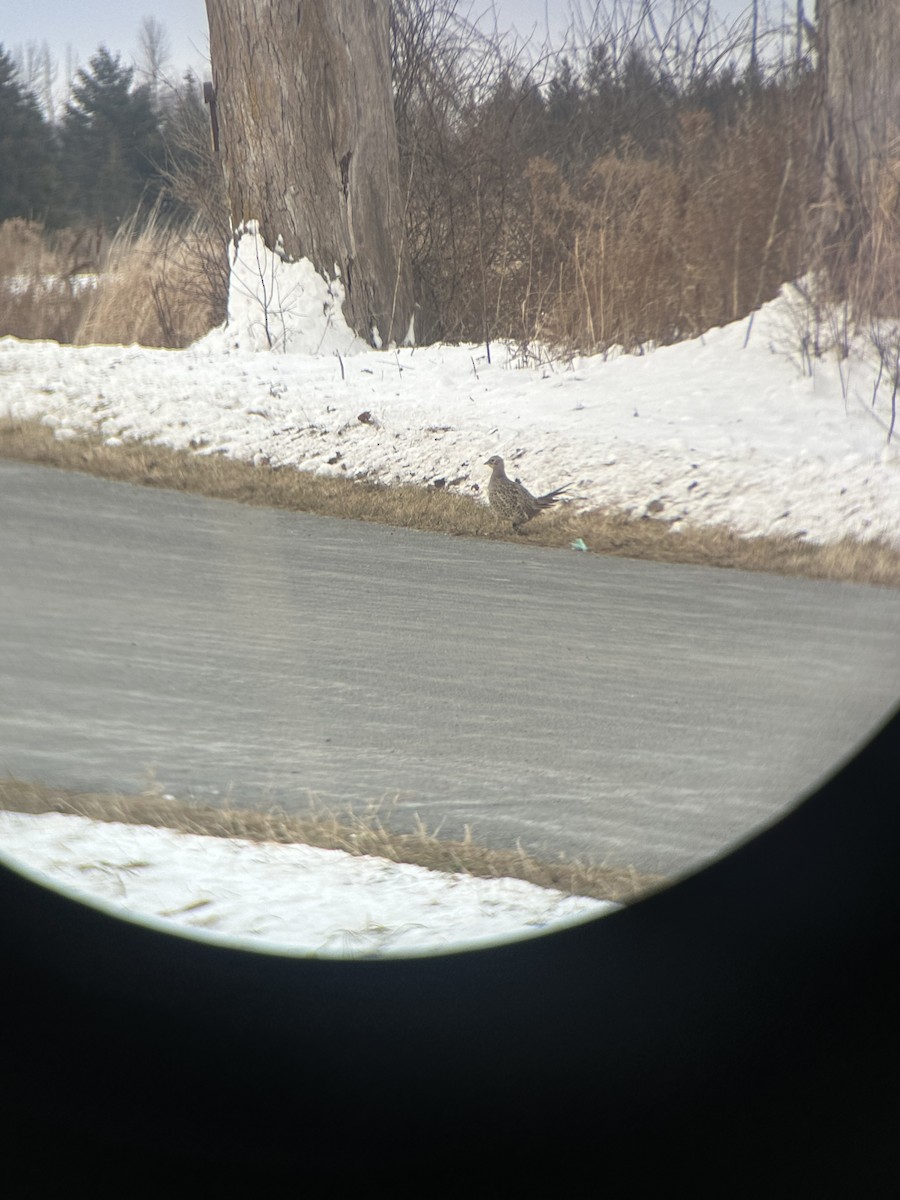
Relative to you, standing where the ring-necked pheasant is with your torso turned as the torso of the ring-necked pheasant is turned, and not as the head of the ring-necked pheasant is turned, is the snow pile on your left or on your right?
on your right

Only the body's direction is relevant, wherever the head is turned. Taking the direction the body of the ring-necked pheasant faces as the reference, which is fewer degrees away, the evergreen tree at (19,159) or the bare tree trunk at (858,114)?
the evergreen tree

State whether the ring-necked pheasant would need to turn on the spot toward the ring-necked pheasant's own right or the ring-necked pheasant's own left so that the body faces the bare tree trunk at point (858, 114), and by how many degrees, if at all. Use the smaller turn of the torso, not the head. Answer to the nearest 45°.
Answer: approximately 135° to the ring-necked pheasant's own right

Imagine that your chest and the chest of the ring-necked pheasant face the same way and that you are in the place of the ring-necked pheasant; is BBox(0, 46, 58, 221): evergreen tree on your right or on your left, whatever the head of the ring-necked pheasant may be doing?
on your right

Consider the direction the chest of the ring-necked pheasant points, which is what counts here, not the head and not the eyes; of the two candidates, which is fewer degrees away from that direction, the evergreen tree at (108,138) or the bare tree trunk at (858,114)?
the evergreen tree

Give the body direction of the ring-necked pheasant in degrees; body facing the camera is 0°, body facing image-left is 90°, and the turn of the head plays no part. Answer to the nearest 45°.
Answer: approximately 90°

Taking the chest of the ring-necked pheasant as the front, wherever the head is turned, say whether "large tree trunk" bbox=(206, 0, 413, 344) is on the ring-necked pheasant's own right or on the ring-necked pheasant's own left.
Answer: on the ring-necked pheasant's own right
